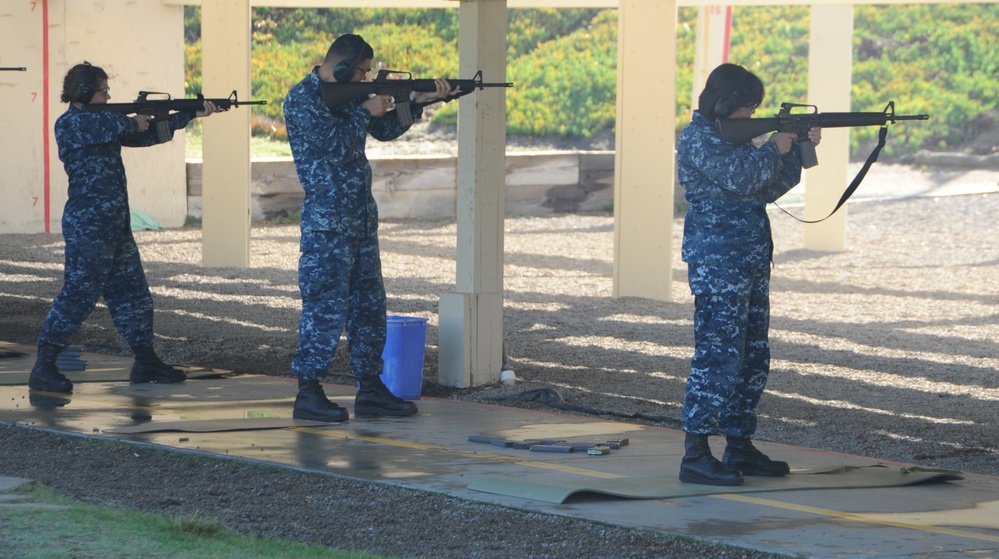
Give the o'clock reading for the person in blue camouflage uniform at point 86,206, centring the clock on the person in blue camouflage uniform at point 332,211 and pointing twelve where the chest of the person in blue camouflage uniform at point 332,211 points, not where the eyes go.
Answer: the person in blue camouflage uniform at point 86,206 is roughly at 7 o'clock from the person in blue camouflage uniform at point 332,211.

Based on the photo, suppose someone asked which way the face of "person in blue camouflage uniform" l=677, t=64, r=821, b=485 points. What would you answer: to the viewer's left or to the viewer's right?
to the viewer's right

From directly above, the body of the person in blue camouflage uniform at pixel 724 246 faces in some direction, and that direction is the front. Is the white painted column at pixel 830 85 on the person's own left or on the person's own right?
on the person's own left

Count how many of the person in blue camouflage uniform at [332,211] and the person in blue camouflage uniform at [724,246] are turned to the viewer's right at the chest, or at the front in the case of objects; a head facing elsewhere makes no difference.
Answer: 2

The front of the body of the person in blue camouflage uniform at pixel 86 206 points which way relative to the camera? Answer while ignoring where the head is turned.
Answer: to the viewer's right

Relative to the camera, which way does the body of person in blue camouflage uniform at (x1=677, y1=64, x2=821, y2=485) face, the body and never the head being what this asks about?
to the viewer's right

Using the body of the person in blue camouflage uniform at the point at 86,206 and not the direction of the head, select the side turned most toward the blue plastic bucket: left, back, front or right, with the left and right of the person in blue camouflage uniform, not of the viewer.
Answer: front

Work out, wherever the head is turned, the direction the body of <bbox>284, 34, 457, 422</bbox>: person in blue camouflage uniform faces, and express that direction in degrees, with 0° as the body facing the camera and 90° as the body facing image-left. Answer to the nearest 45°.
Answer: approximately 270°

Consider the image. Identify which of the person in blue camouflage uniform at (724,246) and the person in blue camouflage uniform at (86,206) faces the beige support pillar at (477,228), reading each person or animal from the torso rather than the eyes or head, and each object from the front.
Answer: the person in blue camouflage uniform at (86,206)
